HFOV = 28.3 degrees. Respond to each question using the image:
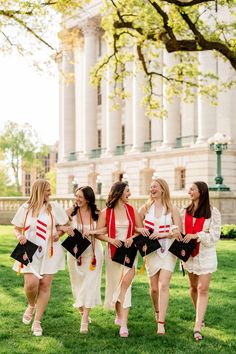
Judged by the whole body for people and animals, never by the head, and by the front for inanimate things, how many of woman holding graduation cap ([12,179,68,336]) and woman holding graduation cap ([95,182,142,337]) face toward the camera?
2

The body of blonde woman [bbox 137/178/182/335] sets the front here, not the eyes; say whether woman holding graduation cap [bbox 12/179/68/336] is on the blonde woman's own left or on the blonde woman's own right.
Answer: on the blonde woman's own right

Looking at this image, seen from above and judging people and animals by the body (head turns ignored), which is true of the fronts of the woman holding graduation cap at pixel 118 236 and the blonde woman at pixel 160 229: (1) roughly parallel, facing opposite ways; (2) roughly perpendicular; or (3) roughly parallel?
roughly parallel

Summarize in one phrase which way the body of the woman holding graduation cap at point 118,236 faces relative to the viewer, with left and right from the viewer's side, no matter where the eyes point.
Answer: facing the viewer

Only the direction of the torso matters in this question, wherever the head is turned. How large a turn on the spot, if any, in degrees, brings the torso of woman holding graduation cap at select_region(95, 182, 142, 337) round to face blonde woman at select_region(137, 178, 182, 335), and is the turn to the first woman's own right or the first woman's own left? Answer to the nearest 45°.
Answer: approximately 90° to the first woman's own left

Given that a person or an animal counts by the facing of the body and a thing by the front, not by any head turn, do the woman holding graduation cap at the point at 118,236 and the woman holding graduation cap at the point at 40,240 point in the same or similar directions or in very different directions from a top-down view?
same or similar directions

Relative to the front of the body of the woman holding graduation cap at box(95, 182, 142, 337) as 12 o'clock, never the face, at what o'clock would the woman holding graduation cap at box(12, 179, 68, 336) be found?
the woman holding graduation cap at box(12, 179, 68, 336) is roughly at 3 o'clock from the woman holding graduation cap at box(95, 182, 142, 337).

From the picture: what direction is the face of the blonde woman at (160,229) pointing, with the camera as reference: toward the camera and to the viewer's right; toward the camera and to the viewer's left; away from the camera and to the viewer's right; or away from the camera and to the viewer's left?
toward the camera and to the viewer's left

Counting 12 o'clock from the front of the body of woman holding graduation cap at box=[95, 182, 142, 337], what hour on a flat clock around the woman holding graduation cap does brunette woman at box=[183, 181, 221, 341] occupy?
The brunette woman is roughly at 9 o'clock from the woman holding graduation cap.

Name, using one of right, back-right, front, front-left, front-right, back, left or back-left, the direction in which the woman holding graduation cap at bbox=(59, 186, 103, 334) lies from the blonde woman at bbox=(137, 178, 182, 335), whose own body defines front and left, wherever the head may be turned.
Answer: right

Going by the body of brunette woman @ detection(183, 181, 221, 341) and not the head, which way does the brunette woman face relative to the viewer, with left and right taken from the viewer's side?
facing the viewer and to the left of the viewer

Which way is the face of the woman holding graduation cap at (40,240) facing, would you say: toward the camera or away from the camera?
toward the camera

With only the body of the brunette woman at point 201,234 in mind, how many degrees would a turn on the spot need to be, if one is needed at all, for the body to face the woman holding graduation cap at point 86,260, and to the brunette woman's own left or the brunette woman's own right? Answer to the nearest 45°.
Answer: approximately 45° to the brunette woman's own right

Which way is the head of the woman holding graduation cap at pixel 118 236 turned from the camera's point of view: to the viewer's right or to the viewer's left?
to the viewer's right
